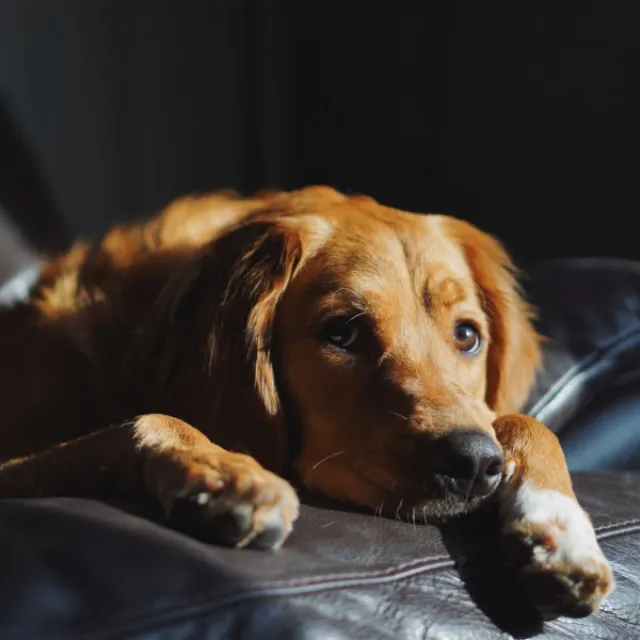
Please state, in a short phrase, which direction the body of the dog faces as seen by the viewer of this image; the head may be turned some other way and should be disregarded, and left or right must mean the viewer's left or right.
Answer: facing the viewer and to the right of the viewer
